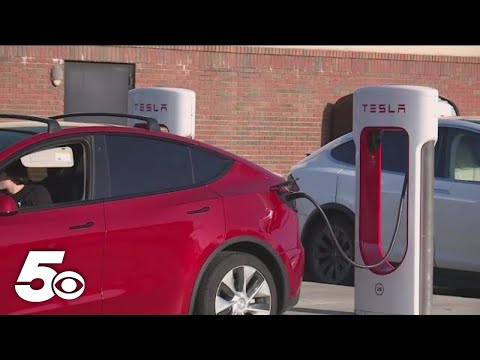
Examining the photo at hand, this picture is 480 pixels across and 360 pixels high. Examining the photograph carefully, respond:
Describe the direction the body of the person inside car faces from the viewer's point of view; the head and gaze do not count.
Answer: to the viewer's left

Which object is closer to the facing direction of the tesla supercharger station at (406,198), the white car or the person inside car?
the person inside car
